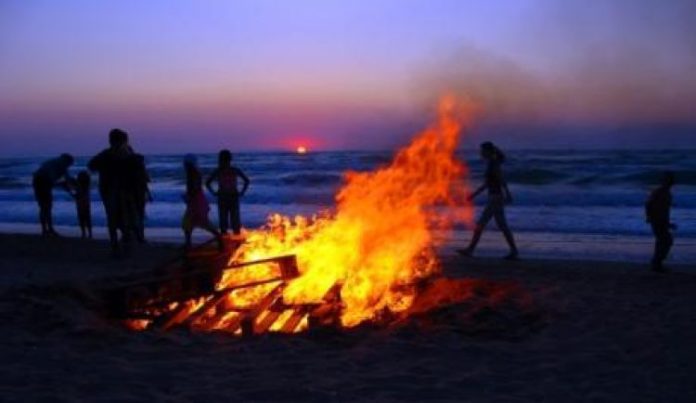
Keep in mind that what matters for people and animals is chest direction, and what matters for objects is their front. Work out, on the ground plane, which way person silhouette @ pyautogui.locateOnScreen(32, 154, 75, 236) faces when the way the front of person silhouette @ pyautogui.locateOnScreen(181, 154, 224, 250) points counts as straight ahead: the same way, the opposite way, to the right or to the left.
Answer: the opposite way

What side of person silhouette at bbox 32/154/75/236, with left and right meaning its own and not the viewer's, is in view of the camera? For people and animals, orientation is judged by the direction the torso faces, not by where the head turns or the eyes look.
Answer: right

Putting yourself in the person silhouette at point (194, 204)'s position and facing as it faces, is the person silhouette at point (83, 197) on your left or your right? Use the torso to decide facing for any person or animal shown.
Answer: on your right

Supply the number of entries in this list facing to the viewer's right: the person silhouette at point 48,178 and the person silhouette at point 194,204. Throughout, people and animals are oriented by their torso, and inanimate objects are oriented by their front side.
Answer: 1

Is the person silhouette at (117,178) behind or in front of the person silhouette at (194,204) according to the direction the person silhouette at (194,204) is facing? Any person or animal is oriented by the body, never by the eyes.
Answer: in front

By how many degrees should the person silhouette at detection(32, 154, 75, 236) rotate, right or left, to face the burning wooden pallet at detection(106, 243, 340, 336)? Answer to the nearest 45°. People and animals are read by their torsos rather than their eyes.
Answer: approximately 90° to its right

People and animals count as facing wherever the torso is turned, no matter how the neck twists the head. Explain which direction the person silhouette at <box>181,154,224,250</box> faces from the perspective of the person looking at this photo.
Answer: facing to the left of the viewer
